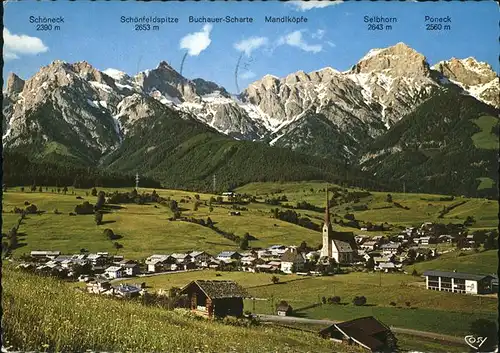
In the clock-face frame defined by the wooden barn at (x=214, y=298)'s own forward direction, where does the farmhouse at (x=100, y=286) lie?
The farmhouse is roughly at 3 o'clock from the wooden barn.

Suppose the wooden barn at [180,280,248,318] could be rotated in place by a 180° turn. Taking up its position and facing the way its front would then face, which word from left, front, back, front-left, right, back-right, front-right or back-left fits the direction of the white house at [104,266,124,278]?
left

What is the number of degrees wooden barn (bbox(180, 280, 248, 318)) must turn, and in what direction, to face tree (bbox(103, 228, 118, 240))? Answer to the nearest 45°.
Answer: approximately 90° to its right

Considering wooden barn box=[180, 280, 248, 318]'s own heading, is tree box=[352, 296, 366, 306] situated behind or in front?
behind

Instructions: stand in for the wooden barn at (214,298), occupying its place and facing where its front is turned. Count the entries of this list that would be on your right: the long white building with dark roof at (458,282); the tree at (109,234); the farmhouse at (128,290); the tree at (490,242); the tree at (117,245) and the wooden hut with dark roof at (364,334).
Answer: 3

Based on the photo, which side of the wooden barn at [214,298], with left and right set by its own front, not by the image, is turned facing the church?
back

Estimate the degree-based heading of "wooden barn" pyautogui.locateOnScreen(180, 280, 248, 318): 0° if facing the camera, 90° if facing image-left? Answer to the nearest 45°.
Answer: approximately 45°

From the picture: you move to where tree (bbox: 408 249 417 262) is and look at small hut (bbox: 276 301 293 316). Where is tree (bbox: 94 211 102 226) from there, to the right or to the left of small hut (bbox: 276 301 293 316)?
right

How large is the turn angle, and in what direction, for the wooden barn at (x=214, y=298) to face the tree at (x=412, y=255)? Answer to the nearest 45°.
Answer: approximately 180°

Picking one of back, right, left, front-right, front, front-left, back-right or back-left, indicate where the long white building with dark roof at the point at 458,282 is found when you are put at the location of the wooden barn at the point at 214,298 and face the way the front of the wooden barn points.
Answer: back-left

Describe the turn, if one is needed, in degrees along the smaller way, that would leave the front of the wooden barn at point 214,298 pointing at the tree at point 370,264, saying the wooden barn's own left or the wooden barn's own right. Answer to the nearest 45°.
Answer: approximately 180°

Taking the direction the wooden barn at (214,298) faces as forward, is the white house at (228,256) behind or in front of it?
behind

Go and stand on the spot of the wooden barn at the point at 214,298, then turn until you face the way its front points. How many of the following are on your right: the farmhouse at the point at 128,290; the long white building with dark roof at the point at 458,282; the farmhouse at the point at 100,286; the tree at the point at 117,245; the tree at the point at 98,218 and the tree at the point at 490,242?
4
